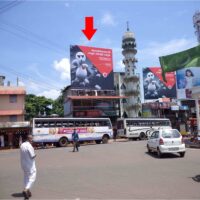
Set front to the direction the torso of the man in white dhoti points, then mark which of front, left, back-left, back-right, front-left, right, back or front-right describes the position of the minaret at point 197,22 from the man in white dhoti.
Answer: front

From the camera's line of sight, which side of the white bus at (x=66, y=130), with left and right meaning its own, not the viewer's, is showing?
right

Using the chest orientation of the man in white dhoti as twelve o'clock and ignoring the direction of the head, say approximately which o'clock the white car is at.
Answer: The white car is roughly at 12 o'clock from the man in white dhoti.

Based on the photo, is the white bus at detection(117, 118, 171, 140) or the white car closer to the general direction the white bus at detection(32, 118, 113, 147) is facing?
the white bus

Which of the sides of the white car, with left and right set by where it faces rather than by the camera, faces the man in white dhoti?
left

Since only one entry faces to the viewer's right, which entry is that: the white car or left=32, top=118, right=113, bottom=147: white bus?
the white bus
